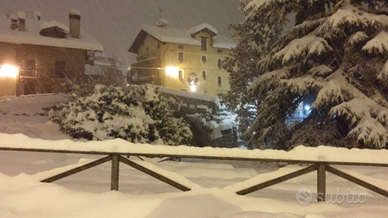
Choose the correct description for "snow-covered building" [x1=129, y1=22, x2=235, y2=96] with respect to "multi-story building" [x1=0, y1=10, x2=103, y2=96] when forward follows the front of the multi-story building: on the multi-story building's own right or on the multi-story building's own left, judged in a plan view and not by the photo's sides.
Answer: on the multi-story building's own left

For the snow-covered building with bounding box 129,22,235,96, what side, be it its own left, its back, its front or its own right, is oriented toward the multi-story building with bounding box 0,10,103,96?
right

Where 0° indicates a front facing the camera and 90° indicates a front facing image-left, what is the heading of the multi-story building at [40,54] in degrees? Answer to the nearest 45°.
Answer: approximately 0°

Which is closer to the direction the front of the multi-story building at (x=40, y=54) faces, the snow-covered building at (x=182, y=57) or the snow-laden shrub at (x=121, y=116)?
the snow-laden shrub

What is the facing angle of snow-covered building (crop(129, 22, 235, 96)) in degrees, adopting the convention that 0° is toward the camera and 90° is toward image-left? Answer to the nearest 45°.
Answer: approximately 315°
